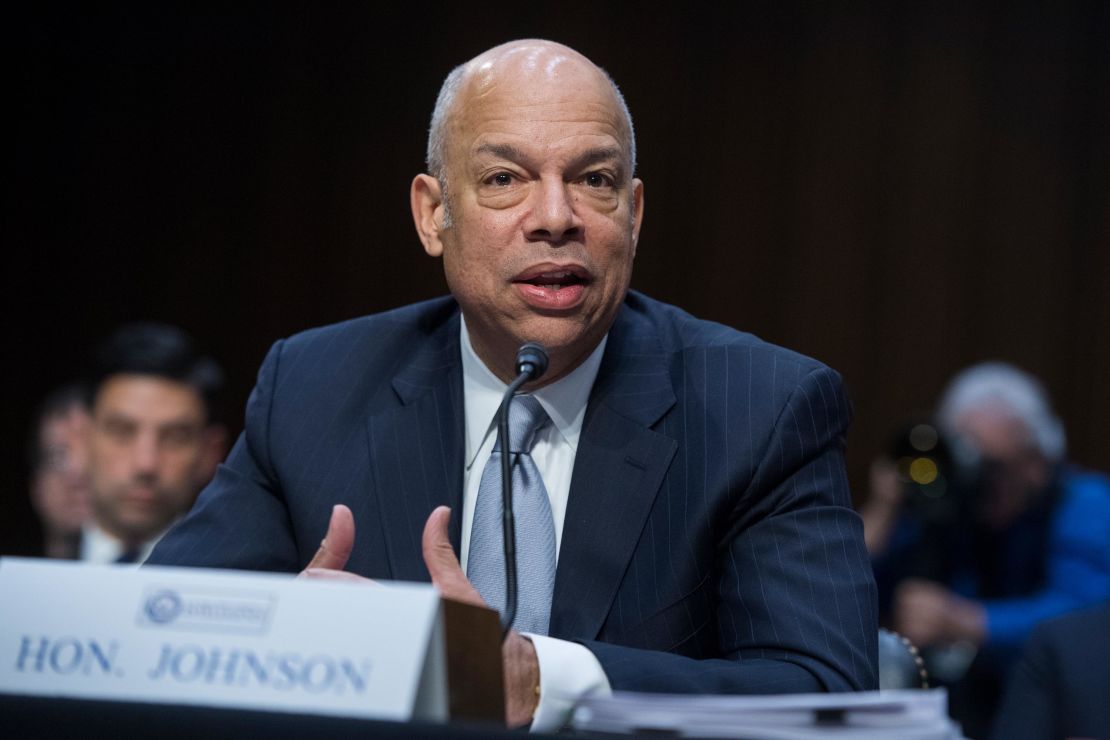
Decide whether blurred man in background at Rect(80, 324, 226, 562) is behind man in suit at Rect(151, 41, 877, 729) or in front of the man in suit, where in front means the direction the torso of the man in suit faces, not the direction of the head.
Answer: behind

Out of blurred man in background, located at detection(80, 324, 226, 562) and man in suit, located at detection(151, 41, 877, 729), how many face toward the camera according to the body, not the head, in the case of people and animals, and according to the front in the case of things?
2

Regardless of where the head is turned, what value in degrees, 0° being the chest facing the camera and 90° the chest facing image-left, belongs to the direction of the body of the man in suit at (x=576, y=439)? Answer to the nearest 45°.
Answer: approximately 0°

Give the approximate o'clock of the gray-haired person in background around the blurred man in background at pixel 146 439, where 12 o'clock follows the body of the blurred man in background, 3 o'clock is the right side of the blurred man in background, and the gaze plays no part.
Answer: The gray-haired person in background is roughly at 9 o'clock from the blurred man in background.

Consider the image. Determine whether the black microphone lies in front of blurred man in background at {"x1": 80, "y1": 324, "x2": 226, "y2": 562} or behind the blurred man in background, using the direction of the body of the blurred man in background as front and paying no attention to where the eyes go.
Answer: in front

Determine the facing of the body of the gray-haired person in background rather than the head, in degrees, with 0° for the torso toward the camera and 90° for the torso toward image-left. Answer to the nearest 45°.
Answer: approximately 45°

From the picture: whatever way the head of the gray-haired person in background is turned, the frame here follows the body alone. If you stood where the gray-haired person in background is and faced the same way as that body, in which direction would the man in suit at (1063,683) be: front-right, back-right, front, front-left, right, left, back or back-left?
front-left
